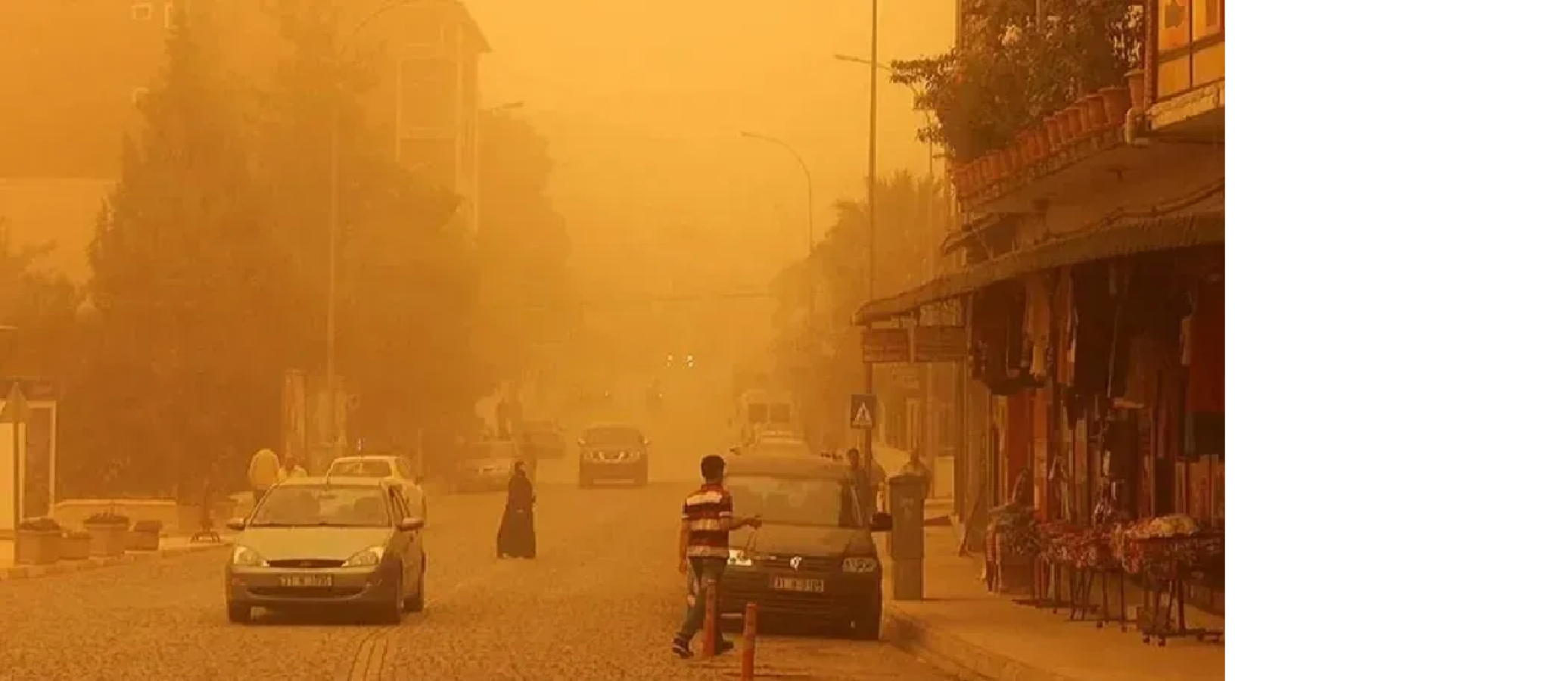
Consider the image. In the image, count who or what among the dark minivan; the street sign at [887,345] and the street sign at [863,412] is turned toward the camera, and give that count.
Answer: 3

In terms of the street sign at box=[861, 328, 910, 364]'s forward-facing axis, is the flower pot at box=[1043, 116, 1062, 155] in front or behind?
in front

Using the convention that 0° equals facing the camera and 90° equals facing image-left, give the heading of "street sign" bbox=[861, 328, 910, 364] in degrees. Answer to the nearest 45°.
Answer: approximately 0°

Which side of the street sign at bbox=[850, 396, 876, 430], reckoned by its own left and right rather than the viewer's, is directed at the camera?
front

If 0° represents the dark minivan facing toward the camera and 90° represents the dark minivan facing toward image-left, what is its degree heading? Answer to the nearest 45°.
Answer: approximately 0°

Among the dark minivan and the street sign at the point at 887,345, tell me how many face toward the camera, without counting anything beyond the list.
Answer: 2

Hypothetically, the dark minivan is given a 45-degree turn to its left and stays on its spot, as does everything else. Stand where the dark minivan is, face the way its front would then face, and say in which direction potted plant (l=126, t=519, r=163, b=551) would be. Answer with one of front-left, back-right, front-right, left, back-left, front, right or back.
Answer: back

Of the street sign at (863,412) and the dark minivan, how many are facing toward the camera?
2

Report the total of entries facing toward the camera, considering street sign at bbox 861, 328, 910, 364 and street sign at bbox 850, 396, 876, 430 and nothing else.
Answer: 2
